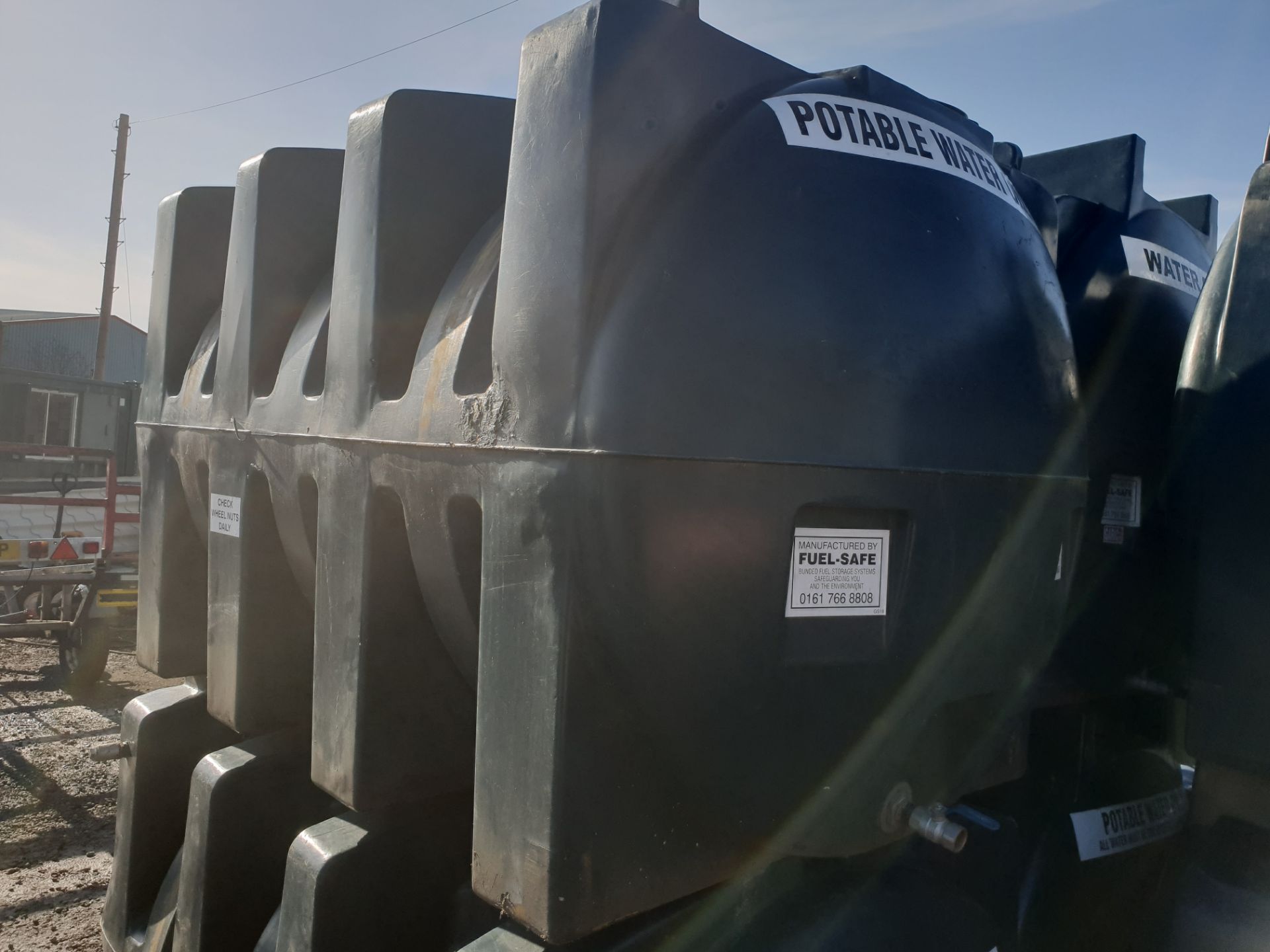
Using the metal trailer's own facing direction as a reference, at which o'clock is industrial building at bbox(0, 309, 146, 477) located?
The industrial building is roughly at 12 o'clock from the metal trailer.

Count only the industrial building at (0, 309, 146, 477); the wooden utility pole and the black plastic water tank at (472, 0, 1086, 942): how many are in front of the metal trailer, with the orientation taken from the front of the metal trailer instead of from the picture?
2

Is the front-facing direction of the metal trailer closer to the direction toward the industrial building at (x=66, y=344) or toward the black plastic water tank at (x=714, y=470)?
the industrial building

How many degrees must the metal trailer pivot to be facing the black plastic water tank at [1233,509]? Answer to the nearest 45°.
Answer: approximately 180°

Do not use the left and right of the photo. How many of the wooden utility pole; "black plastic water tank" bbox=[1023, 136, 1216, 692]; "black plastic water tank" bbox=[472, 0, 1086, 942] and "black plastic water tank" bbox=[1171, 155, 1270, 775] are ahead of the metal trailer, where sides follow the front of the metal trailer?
1

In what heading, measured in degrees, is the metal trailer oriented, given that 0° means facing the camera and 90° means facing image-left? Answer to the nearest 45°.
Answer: approximately 180°

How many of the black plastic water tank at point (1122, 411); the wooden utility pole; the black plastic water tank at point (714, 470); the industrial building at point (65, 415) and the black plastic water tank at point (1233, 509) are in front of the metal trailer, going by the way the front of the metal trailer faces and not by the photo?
2

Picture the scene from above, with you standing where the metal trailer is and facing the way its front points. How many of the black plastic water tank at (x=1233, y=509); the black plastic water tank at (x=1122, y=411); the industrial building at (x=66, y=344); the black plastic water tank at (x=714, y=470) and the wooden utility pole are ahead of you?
2

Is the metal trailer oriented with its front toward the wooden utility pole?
yes

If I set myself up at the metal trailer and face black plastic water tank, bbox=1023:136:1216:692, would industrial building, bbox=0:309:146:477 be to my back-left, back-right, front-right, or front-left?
back-left

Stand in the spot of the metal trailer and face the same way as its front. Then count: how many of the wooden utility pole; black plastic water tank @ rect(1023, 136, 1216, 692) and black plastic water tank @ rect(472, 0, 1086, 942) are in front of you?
1

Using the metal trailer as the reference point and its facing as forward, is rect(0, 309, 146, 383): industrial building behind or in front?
in front

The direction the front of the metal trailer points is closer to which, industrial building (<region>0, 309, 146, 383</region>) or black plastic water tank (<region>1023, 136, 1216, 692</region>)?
the industrial building
